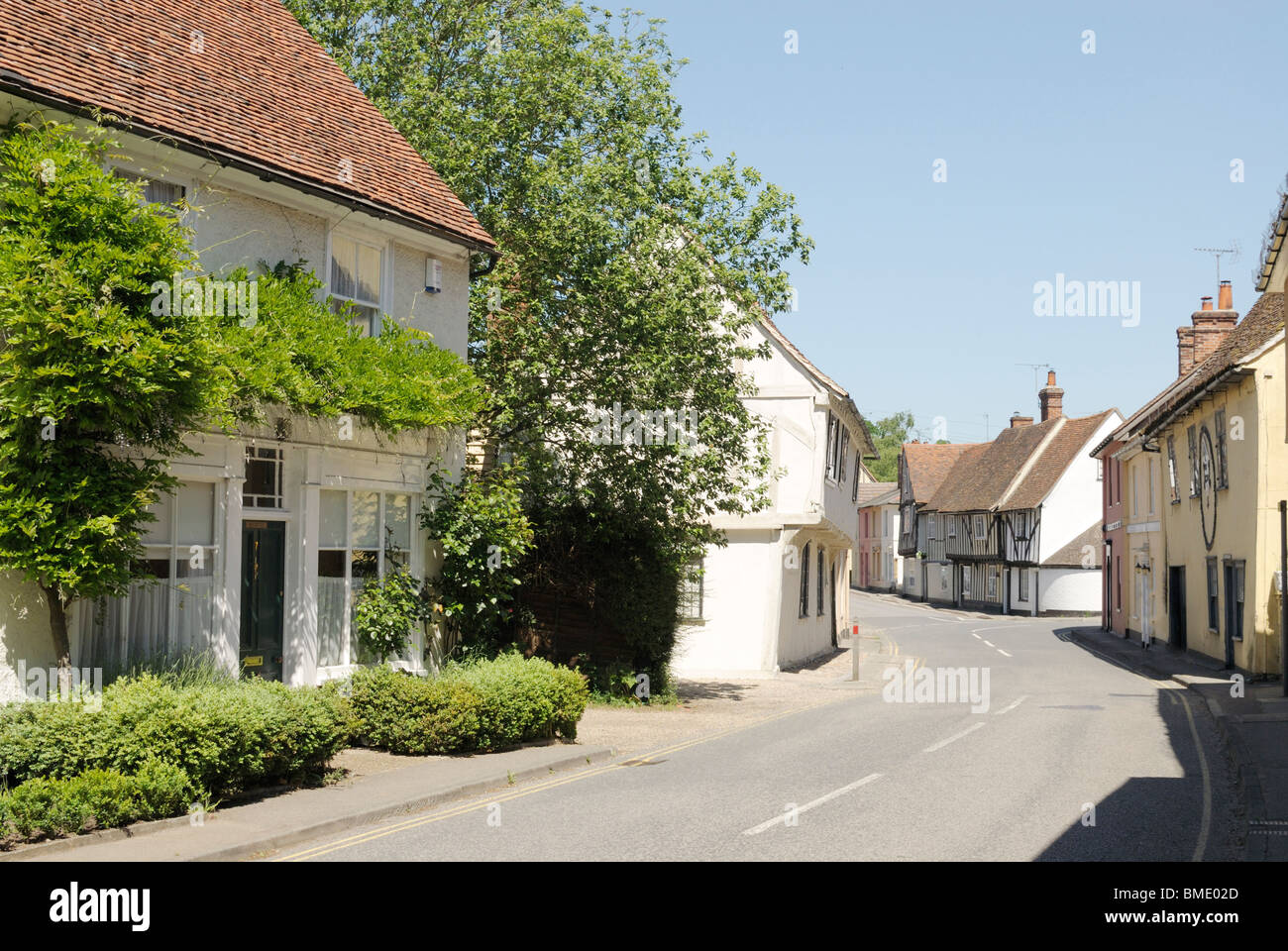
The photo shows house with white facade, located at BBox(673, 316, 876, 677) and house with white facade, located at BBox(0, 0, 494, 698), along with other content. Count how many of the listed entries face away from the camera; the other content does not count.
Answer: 0

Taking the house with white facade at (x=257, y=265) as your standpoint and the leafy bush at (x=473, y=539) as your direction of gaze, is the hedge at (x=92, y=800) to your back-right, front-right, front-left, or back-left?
back-right

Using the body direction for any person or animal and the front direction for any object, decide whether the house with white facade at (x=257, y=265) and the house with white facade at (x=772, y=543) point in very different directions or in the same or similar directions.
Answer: same or similar directions

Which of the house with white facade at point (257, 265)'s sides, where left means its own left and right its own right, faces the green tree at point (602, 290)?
left

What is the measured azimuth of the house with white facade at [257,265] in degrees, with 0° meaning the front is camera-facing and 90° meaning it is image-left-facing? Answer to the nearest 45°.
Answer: approximately 315°

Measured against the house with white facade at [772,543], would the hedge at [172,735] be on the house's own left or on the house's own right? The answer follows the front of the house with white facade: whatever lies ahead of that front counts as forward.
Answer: on the house's own right

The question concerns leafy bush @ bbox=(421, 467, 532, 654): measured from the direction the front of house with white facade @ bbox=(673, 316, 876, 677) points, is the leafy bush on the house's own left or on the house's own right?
on the house's own right

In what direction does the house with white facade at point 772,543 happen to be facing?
to the viewer's right
